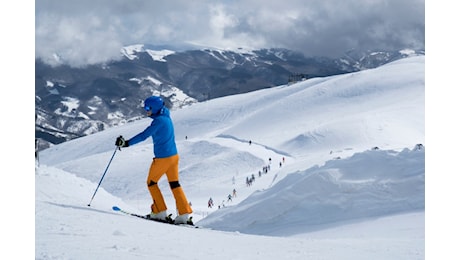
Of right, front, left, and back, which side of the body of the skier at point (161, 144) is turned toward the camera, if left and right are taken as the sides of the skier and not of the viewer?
left
